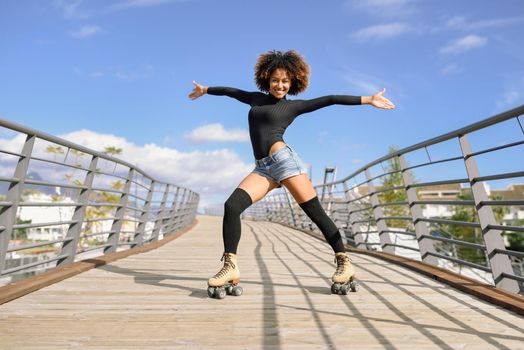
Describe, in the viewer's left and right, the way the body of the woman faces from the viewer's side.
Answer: facing the viewer and to the left of the viewer
